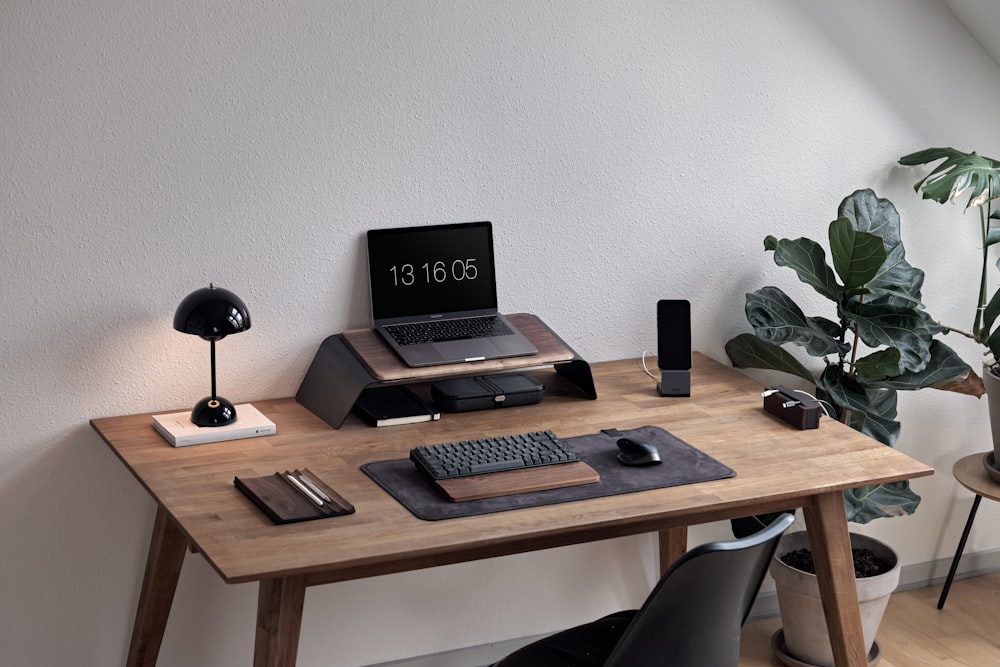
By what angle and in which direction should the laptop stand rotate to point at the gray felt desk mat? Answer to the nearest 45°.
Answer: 0° — it already faces it

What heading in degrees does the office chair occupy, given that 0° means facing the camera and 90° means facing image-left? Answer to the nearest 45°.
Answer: approximately 135°

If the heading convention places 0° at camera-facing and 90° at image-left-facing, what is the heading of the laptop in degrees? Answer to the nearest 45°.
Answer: approximately 315°

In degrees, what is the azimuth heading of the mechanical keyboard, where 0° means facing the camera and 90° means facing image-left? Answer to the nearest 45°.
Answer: approximately 315°

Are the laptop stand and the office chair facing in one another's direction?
yes

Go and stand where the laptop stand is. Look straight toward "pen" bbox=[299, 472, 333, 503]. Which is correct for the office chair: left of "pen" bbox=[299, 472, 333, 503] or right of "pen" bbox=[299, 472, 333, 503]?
left

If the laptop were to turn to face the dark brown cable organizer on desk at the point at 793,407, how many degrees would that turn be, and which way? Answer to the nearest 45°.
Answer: approximately 45° to its left

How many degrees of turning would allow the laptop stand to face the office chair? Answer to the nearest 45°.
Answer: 0° — it already faces it

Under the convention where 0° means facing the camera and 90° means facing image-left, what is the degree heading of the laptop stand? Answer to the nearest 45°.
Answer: approximately 315°
